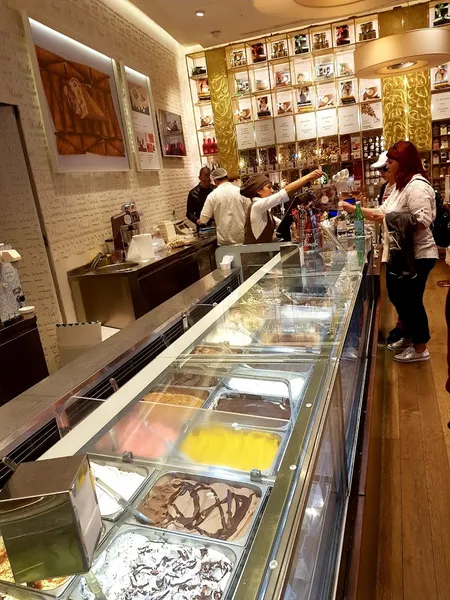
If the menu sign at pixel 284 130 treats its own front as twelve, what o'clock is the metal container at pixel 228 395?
The metal container is roughly at 12 o'clock from the menu sign.

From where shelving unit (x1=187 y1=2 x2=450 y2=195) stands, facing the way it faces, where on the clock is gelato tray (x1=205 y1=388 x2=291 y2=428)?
The gelato tray is roughly at 12 o'clock from the shelving unit.

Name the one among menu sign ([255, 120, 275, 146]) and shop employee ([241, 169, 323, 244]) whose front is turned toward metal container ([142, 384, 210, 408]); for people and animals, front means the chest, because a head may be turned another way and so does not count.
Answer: the menu sign

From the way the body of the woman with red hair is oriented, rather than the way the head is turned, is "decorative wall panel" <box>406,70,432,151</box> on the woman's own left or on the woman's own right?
on the woman's own right

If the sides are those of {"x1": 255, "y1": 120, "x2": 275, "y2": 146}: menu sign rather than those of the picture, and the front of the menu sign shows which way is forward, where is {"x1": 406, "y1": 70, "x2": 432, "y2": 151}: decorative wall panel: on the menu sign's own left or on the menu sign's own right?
on the menu sign's own left

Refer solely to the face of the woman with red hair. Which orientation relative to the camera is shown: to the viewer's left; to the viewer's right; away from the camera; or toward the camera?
to the viewer's left

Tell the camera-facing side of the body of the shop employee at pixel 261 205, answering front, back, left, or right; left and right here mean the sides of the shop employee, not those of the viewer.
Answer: right

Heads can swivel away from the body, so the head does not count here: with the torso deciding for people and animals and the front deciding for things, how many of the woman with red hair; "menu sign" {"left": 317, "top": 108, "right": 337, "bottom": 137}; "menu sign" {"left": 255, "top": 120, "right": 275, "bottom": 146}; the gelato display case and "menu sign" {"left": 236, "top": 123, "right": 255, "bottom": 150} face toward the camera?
3

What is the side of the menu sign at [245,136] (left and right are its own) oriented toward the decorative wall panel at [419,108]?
left

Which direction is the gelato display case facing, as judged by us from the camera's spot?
facing to the right of the viewer

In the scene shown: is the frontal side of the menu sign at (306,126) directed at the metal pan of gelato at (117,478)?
yes

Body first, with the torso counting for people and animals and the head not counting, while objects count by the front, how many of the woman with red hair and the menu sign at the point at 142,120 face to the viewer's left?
1

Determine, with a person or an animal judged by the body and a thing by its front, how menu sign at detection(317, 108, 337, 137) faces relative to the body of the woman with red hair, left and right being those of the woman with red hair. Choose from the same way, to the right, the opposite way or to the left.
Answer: to the left

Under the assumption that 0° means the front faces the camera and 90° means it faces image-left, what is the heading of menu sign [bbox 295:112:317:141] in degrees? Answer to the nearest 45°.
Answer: approximately 0°

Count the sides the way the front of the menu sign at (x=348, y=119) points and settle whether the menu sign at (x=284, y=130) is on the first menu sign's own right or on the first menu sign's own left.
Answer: on the first menu sign's own right

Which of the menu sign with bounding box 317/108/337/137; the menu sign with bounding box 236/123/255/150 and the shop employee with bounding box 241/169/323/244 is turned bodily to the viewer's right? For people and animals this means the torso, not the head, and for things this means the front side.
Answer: the shop employee

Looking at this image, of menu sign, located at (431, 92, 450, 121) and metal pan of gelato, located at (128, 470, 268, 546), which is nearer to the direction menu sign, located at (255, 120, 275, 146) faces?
the metal pan of gelato
